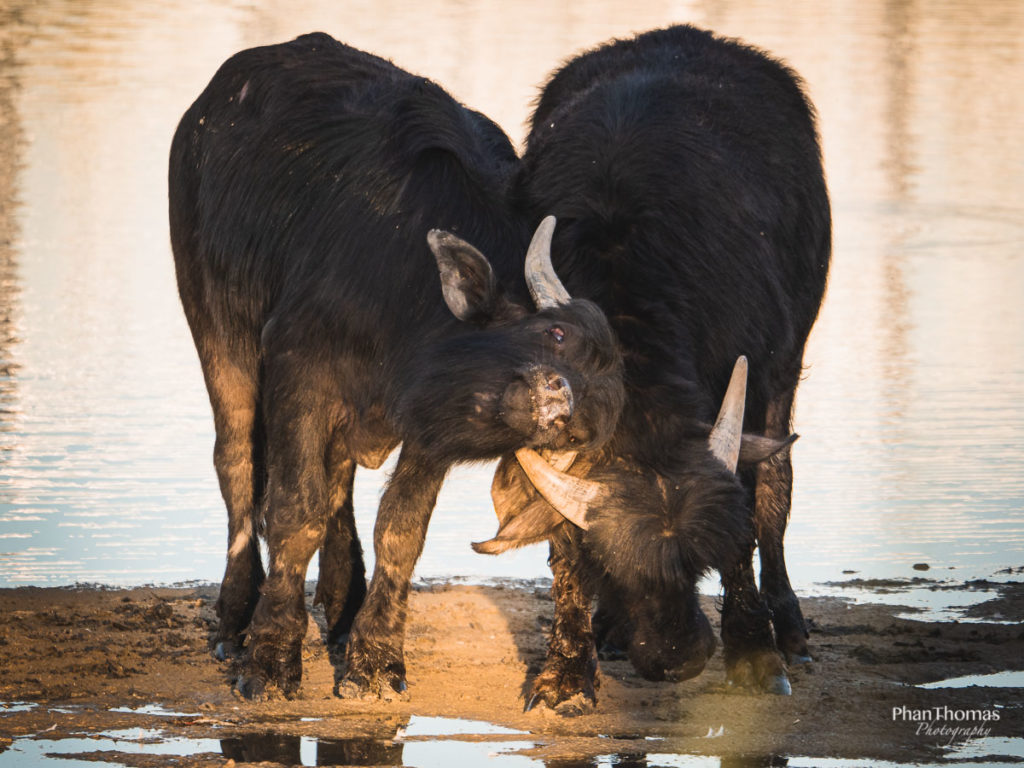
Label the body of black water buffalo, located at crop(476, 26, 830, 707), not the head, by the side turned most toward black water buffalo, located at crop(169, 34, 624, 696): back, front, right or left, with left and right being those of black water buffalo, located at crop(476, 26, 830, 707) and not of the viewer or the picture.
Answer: right

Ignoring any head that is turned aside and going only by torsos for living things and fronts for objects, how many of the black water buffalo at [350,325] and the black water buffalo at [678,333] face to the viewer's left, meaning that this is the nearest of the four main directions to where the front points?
0

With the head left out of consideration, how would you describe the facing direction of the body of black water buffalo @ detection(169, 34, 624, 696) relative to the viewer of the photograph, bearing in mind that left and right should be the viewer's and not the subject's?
facing the viewer and to the right of the viewer

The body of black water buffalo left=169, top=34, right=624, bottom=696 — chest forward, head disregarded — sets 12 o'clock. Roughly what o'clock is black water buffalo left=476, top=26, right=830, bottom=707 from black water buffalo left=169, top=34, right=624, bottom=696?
black water buffalo left=476, top=26, right=830, bottom=707 is roughly at 11 o'clock from black water buffalo left=169, top=34, right=624, bottom=696.
